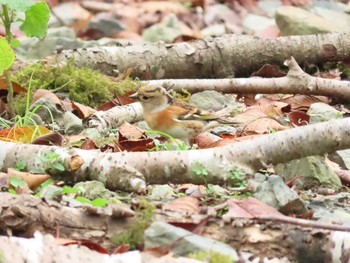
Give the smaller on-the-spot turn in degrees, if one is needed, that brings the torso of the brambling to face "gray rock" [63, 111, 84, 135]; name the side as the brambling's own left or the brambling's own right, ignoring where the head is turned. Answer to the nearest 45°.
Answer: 0° — it already faces it

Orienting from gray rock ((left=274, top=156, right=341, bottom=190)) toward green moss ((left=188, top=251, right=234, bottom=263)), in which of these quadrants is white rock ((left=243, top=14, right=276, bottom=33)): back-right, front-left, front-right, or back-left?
back-right

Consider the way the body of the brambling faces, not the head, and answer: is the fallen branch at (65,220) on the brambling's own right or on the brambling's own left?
on the brambling's own left

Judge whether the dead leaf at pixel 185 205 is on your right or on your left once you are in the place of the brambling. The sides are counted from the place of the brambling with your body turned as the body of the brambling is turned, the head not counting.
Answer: on your left

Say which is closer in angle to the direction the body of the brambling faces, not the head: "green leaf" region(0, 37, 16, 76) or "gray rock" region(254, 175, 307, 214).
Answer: the green leaf

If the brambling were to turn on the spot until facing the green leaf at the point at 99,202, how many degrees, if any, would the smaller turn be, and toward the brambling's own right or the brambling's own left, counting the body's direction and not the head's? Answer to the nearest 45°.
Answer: approximately 90° to the brambling's own left

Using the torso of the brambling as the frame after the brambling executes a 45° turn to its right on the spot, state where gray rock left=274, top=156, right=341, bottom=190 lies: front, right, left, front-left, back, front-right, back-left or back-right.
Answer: back

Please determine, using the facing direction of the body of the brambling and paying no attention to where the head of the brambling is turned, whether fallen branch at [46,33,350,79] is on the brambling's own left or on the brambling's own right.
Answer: on the brambling's own right

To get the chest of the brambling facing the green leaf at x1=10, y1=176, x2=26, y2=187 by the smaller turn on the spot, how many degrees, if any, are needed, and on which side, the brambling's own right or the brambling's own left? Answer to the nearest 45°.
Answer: approximately 45° to the brambling's own left

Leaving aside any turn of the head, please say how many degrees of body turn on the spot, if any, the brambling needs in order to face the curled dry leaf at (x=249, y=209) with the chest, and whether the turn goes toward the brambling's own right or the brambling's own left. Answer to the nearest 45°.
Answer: approximately 90° to the brambling's own left

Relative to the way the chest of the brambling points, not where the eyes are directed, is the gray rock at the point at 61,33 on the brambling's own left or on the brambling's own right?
on the brambling's own right

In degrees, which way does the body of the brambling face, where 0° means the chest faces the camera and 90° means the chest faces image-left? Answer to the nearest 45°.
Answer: approximately 90°

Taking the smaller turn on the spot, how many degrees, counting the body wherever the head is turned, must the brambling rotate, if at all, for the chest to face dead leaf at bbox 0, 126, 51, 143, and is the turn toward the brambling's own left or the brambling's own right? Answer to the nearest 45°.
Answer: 0° — it already faces it

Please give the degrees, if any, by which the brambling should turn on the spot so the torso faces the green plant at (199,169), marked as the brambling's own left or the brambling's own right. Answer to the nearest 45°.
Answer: approximately 90° to the brambling's own left

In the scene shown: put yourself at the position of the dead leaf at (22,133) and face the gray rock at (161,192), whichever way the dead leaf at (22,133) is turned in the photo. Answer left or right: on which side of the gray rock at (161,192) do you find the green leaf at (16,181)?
right
